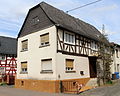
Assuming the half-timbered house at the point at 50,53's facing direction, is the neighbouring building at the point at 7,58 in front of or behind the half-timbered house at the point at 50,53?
behind

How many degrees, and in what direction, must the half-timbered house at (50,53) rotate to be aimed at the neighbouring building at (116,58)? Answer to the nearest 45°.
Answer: approximately 90° to its left

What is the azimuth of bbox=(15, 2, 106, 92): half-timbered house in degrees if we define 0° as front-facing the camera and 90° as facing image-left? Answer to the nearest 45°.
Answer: approximately 315°
